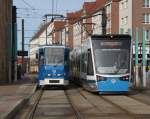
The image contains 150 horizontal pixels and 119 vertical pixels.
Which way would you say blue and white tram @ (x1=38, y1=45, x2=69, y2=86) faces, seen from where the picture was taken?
facing the viewer
